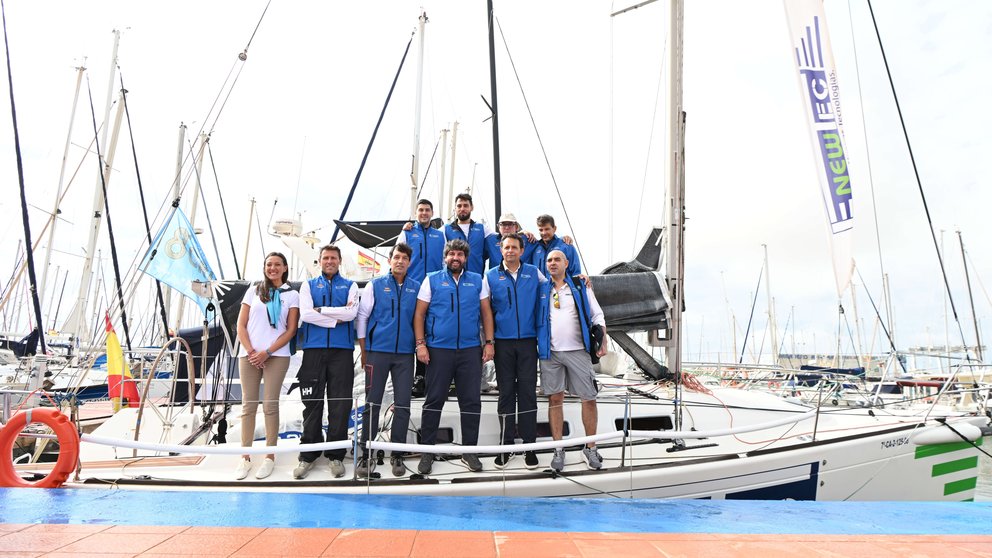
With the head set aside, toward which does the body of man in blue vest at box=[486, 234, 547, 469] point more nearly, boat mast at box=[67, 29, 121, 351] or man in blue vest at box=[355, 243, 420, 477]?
the man in blue vest

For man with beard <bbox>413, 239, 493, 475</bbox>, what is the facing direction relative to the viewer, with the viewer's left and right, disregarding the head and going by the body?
facing the viewer

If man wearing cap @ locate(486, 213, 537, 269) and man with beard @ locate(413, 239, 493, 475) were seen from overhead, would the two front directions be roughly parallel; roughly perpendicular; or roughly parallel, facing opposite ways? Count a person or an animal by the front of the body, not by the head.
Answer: roughly parallel

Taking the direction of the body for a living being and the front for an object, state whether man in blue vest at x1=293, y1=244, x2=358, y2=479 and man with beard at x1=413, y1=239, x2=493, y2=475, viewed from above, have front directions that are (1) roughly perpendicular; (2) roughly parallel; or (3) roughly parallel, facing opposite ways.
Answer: roughly parallel

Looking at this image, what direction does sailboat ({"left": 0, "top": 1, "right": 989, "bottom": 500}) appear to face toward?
to the viewer's right

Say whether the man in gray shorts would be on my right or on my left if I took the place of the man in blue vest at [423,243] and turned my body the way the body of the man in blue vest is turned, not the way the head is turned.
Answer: on my left

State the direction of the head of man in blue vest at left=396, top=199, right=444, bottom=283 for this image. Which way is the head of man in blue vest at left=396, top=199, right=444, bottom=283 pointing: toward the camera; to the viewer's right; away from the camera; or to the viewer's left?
toward the camera

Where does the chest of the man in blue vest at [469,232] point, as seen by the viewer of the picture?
toward the camera

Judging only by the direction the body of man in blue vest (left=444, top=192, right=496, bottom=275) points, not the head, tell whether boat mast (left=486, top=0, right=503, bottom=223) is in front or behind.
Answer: behind

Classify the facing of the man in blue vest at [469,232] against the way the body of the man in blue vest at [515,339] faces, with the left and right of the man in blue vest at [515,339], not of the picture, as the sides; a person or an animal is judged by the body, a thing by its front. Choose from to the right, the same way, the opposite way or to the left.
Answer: the same way

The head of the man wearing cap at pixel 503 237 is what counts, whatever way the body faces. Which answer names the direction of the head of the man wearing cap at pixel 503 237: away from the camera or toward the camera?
toward the camera

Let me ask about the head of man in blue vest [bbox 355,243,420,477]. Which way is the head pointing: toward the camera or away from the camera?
toward the camera

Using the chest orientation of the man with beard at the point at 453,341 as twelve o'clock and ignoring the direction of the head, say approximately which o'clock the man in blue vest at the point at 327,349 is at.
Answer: The man in blue vest is roughly at 3 o'clock from the man with beard.

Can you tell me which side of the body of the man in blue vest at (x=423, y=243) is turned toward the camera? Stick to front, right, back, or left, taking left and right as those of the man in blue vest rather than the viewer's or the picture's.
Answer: front

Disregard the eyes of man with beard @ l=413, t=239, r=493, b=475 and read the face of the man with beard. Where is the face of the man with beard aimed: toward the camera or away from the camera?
toward the camera

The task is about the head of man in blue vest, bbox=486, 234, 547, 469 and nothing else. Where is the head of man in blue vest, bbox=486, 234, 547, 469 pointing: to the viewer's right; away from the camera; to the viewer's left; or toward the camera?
toward the camera
